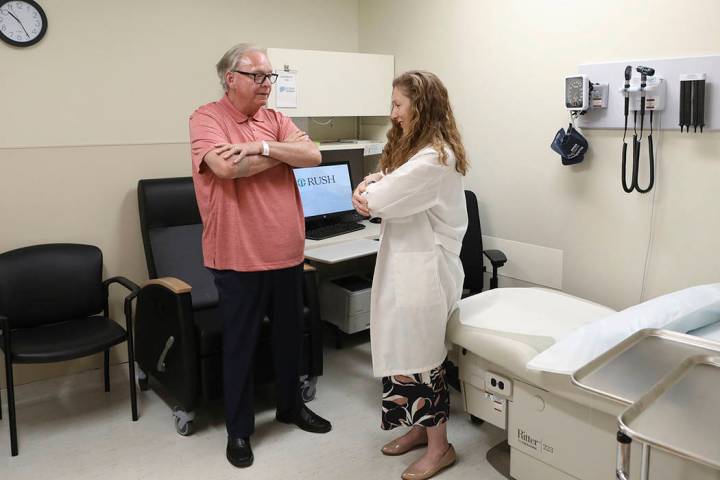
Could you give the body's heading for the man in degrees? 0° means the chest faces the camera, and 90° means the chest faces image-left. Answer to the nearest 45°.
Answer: approximately 315°

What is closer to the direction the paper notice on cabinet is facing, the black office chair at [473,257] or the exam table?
the exam table

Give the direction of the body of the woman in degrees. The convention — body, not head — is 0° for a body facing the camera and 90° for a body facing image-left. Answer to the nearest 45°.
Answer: approximately 90°

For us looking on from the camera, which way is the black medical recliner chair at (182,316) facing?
facing the viewer and to the right of the viewer

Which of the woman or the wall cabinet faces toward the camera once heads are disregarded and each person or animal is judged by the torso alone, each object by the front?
the wall cabinet

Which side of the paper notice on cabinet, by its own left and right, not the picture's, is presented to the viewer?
front

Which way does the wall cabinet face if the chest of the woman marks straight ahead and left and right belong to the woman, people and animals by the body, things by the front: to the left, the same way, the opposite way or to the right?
to the left

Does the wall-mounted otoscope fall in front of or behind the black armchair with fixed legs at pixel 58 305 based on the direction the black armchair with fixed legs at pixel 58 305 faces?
in front

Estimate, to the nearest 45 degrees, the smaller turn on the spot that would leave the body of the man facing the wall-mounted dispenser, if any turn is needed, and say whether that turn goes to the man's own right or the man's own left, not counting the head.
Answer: approximately 45° to the man's own left

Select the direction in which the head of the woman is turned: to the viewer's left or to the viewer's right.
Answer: to the viewer's left

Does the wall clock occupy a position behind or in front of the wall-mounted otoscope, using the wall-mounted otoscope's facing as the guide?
in front

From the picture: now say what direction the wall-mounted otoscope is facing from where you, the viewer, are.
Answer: facing the viewer and to the left of the viewer
